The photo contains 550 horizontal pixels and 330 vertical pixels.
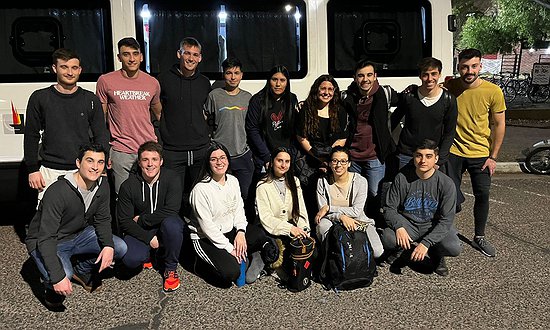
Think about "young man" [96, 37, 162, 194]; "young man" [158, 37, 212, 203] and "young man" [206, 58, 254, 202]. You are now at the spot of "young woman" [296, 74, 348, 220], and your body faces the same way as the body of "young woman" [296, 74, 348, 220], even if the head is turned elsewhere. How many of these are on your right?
3

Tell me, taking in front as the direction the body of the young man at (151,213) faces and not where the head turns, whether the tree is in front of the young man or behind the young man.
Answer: behind

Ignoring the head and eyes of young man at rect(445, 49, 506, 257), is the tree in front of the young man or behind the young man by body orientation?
behind

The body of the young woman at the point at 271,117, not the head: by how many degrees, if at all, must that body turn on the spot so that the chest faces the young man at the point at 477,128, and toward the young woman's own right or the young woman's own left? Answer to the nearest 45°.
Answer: approximately 90° to the young woman's own left
